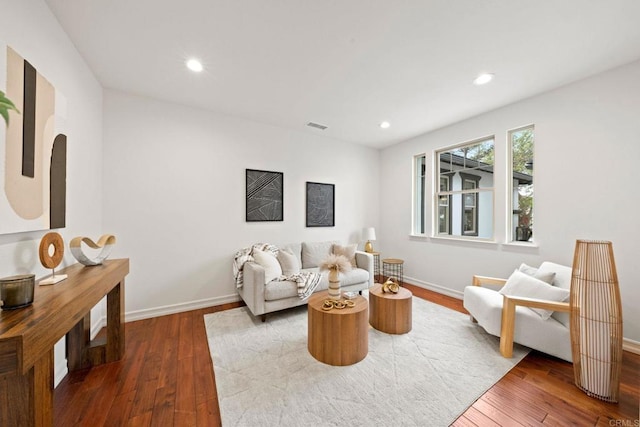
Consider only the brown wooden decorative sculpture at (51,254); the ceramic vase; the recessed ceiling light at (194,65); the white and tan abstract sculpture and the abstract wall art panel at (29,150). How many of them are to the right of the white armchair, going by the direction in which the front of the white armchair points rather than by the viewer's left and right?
0

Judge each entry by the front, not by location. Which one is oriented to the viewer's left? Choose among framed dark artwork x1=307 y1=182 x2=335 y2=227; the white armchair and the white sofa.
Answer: the white armchair

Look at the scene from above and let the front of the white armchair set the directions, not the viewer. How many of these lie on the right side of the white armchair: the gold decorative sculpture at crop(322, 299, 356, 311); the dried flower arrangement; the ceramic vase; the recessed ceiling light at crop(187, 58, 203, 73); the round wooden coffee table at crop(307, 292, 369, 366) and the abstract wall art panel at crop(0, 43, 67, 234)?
0

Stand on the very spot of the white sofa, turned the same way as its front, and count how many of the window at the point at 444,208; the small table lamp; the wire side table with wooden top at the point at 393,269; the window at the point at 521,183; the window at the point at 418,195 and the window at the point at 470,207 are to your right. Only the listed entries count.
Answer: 0

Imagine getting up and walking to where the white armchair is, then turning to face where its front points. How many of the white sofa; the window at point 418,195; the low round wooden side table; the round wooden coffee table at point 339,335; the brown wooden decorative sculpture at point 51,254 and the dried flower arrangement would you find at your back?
0

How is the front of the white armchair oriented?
to the viewer's left

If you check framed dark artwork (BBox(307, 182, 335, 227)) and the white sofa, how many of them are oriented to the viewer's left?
0

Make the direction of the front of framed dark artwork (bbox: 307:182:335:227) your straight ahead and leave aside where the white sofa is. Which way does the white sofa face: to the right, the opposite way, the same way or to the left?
the same way

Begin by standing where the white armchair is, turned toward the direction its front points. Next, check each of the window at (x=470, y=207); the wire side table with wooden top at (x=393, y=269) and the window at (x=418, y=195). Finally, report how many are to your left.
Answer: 0

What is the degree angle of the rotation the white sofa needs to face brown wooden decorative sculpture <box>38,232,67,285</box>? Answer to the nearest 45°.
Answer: approximately 90° to its right

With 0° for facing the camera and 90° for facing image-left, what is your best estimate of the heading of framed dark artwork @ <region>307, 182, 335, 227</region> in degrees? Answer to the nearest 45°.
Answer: approximately 315°

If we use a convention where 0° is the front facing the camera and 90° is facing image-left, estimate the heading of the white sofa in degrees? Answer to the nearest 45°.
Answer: approximately 315°

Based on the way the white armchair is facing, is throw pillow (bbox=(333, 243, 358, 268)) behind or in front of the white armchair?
in front

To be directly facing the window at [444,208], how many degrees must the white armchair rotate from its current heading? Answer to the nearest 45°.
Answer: approximately 45° to its right

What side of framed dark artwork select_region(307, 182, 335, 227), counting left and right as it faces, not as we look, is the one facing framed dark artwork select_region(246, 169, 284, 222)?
right
